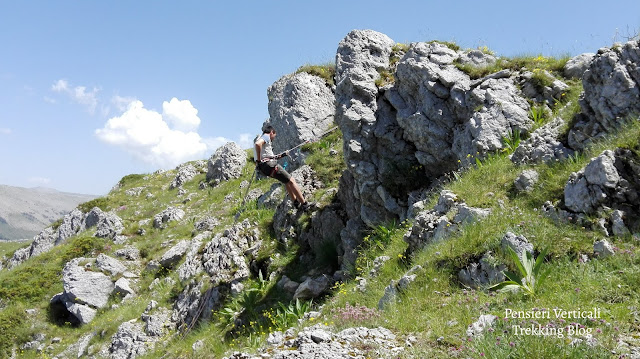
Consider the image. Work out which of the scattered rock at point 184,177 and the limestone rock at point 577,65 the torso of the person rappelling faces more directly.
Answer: the limestone rock

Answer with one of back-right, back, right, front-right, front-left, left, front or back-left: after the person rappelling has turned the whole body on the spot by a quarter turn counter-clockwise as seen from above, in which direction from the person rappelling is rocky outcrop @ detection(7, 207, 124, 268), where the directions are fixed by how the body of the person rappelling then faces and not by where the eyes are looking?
front-left

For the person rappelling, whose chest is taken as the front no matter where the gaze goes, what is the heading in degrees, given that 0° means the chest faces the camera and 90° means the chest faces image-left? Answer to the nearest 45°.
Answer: approximately 270°

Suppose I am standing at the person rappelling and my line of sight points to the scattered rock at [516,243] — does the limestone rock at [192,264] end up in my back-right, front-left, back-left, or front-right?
back-right

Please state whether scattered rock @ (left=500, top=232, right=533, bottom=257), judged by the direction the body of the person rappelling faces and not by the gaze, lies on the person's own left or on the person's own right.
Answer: on the person's own right

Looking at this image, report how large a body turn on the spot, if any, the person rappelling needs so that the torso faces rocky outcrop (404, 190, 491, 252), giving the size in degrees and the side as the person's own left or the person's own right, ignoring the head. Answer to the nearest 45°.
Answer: approximately 45° to the person's own right

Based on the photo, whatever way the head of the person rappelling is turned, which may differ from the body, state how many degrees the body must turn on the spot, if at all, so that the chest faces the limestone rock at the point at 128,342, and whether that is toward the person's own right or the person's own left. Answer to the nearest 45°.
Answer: approximately 180°

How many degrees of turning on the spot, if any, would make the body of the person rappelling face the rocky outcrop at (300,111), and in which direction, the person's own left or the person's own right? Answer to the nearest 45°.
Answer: approximately 90° to the person's own left
